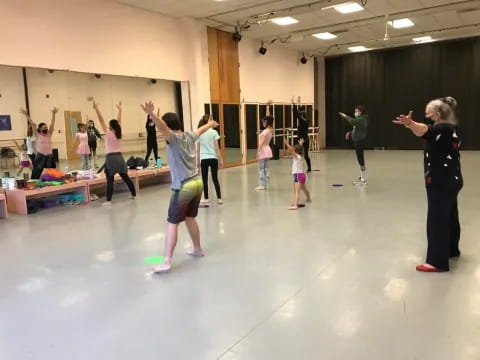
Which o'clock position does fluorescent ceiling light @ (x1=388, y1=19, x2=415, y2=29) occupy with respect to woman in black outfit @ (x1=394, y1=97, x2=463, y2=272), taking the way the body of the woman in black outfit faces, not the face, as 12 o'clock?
The fluorescent ceiling light is roughly at 3 o'clock from the woman in black outfit.

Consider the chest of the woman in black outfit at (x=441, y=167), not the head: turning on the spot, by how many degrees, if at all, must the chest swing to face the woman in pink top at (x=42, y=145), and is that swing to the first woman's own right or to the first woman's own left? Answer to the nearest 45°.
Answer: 0° — they already face them

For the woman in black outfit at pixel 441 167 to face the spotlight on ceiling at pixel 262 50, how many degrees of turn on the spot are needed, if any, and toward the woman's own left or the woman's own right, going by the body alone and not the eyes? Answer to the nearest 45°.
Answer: approximately 45° to the woman's own right

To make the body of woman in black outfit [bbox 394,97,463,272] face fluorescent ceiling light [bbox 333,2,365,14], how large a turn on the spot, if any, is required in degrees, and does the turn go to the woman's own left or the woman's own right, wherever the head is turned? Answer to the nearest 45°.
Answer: approximately 90° to the woman's own right

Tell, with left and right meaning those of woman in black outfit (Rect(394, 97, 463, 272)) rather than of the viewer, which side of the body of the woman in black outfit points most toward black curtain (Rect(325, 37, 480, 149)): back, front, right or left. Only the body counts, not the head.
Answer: right

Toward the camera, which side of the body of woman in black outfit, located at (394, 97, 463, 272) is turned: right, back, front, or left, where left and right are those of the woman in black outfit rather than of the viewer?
left

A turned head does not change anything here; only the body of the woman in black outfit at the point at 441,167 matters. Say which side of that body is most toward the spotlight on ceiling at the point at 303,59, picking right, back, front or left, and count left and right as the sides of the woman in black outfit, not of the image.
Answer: right

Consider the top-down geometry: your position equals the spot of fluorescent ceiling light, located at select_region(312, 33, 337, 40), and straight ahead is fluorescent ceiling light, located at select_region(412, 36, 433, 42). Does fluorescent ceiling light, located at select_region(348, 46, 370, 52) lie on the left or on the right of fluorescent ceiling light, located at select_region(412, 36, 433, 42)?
left

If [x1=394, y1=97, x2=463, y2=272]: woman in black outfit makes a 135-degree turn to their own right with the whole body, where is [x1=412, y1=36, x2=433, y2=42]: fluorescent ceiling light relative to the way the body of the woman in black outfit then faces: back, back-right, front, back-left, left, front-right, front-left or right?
front-left

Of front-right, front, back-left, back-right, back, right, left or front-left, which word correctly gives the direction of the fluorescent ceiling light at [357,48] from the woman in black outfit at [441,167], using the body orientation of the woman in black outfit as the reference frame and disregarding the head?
right

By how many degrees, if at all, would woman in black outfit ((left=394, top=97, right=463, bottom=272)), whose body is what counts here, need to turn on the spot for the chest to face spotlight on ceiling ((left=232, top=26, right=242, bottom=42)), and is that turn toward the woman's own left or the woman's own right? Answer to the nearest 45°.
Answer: approximately 45° to the woman's own right
